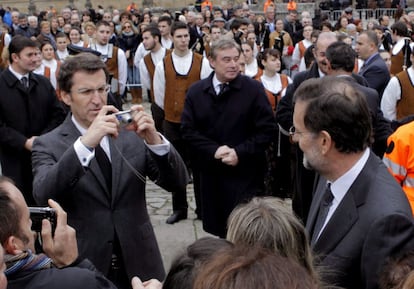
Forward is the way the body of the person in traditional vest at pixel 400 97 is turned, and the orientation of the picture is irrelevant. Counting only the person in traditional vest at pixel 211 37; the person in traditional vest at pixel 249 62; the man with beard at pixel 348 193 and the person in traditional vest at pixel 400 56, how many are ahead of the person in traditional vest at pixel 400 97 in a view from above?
1

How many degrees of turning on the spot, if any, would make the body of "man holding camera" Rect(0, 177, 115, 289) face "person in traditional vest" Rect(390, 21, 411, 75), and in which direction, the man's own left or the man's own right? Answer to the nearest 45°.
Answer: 0° — they already face them

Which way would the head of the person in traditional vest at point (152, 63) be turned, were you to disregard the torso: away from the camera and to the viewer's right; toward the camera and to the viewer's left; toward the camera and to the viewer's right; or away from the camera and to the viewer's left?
toward the camera and to the viewer's left

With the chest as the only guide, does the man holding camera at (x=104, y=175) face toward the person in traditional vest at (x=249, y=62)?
no

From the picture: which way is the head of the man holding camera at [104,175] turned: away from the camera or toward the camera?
toward the camera

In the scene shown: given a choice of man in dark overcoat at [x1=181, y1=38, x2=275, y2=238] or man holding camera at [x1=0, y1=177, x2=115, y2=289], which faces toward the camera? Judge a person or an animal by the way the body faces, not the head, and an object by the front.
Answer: the man in dark overcoat

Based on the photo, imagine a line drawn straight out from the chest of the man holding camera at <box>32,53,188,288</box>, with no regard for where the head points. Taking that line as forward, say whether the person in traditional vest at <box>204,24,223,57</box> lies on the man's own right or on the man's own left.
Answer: on the man's own left

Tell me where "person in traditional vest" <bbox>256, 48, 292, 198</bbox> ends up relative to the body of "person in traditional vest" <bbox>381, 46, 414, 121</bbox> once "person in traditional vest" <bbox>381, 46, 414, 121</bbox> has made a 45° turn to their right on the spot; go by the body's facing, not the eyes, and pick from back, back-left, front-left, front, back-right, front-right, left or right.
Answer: front-right

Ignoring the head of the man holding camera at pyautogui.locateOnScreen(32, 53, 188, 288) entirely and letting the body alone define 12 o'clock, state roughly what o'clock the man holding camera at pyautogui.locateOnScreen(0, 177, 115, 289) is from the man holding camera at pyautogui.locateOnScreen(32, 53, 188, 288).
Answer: the man holding camera at pyautogui.locateOnScreen(0, 177, 115, 289) is roughly at 2 o'clock from the man holding camera at pyautogui.locateOnScreen(32, 53, 188, 288).

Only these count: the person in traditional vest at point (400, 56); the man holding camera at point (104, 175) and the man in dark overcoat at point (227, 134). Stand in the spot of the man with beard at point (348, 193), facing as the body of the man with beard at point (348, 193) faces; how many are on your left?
0

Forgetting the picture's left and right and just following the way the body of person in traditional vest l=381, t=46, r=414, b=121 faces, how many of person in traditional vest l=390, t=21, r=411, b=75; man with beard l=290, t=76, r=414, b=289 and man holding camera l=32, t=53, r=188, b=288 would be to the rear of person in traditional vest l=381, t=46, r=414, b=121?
1

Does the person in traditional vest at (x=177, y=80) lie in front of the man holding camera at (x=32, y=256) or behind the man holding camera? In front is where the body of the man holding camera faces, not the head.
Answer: in front

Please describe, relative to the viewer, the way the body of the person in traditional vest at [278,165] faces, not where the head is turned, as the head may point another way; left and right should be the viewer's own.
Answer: facing the viewer and to the right of the viewer

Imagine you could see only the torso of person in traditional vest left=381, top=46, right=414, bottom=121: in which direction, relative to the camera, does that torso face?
toward the camera

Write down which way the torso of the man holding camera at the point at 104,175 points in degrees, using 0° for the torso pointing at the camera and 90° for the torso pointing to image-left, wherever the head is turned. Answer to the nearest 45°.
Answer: approximately 315°

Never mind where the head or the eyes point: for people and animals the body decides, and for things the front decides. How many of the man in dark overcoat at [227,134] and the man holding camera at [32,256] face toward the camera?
1
